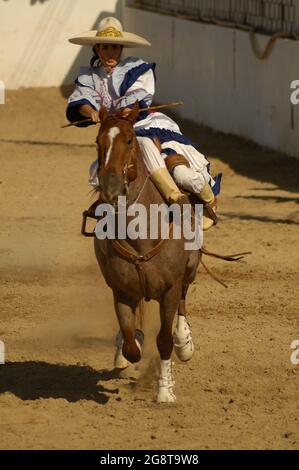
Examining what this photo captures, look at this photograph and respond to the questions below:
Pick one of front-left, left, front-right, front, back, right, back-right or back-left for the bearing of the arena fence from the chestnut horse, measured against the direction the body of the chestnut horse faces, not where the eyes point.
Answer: back

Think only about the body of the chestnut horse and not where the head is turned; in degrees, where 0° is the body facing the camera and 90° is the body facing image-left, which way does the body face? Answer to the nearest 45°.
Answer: approximately 0°

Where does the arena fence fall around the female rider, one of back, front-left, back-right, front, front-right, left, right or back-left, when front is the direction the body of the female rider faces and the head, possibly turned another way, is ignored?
back

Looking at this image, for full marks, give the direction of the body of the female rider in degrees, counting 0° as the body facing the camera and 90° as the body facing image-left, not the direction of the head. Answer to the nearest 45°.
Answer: approximately 0°
